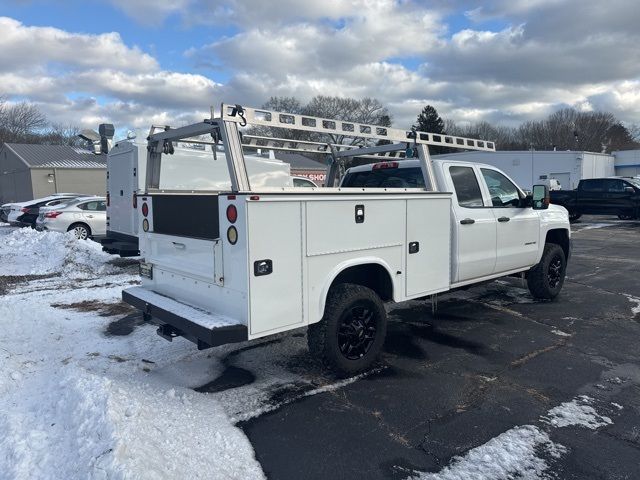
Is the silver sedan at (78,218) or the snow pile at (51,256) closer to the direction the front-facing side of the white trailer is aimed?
the silver sedan

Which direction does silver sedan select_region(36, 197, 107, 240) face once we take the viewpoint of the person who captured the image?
facing away from the viewer and to the right of the viewer

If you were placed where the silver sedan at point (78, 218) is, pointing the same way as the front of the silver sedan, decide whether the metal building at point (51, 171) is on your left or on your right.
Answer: on your left

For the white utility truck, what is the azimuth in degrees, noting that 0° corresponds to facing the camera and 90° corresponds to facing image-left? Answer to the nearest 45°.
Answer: approximately 225°

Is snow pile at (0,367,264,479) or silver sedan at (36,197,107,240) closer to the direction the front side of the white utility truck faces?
the silver sedan

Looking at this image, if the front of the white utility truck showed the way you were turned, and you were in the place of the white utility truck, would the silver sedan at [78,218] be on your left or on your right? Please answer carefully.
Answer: on your left

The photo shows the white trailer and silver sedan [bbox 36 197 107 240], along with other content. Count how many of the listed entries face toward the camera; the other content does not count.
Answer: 0

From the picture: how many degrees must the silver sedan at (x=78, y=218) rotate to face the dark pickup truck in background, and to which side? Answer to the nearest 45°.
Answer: approximately 45° to its right

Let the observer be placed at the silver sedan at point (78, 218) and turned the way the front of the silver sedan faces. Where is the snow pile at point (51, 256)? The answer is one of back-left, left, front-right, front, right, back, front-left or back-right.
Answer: back-right

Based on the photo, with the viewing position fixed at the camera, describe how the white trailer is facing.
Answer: facing away from the viewer and to the right of the viewer

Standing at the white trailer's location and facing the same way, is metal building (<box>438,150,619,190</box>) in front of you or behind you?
in front
